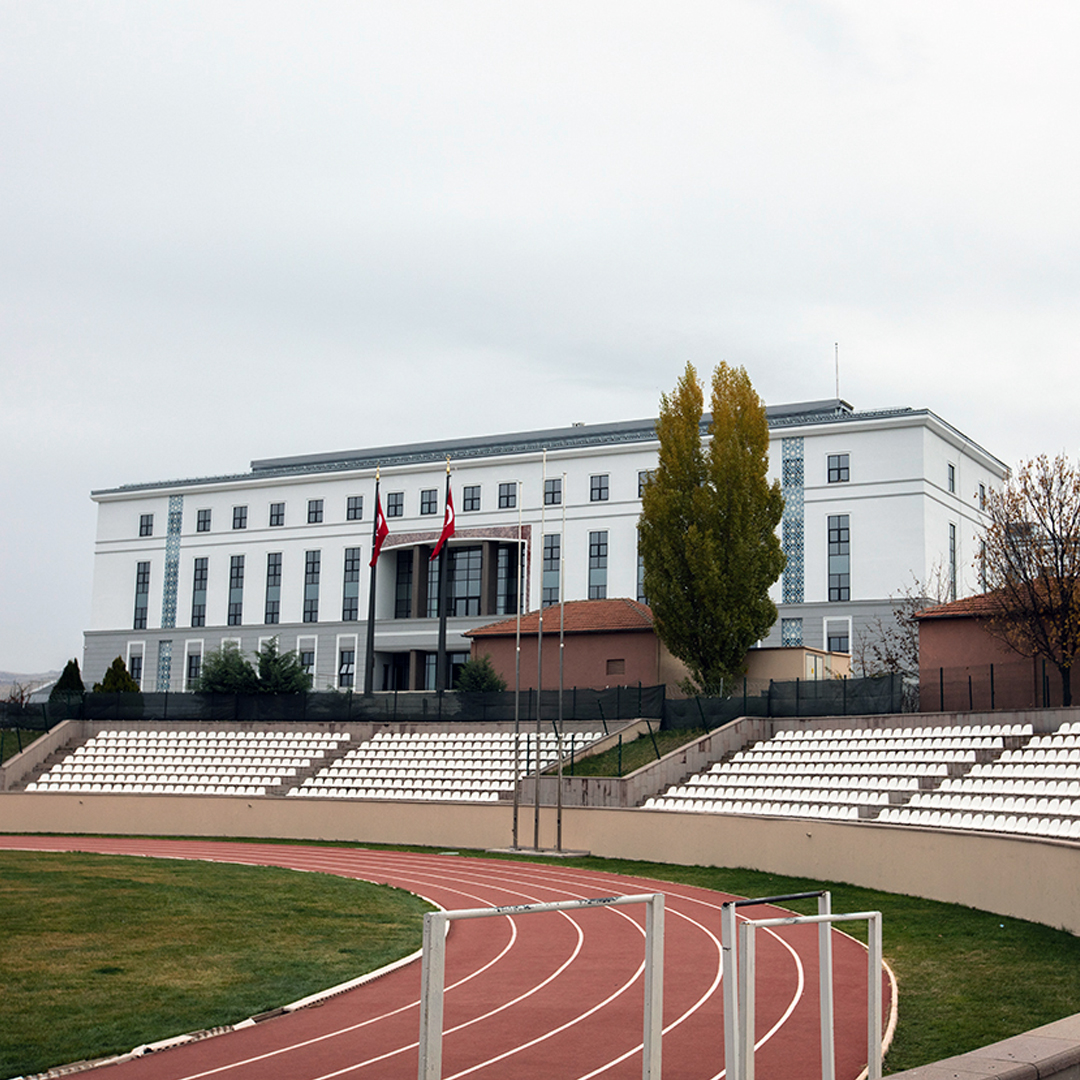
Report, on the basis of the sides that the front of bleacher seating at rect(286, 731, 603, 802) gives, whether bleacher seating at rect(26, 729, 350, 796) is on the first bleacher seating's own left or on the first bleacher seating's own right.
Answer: on the first bleacher seating's own right

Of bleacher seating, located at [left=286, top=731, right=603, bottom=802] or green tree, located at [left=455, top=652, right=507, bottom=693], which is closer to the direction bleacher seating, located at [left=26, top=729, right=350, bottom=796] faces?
the bleacher seating

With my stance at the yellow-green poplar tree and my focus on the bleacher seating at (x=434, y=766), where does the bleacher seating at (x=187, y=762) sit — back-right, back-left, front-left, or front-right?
front-right

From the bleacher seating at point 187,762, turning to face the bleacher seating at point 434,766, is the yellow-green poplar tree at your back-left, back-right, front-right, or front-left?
front-left

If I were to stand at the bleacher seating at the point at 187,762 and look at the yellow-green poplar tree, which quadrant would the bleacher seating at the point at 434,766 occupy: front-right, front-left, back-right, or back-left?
front-right

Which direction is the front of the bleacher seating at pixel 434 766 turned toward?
toward the camera

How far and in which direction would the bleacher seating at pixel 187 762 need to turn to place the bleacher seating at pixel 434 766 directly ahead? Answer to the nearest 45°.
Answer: approximately 45° to its left

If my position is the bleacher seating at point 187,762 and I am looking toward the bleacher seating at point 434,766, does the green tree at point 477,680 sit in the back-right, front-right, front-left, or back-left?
front-left

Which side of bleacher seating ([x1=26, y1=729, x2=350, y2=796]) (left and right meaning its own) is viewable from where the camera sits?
front

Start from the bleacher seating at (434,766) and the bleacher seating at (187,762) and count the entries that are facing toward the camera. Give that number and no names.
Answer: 2

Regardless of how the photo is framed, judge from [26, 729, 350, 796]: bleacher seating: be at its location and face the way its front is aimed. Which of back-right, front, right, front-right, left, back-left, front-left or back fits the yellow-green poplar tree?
left

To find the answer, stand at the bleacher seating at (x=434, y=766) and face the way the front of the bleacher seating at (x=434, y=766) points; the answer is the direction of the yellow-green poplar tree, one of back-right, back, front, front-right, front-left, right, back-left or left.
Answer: back-left

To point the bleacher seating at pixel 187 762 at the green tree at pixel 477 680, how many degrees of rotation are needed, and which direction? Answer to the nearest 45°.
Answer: approximately 90° to its left

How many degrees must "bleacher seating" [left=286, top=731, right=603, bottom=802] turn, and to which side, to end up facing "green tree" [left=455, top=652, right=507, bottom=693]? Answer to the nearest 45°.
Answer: approximately 180°

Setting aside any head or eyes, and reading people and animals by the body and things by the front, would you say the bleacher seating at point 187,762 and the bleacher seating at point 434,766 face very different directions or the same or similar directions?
same or similar directions
